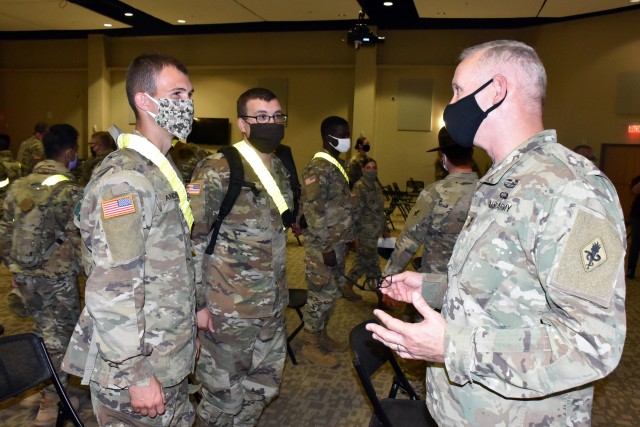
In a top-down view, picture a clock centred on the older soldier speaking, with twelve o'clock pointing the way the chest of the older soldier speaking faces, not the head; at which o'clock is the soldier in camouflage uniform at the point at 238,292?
The soldier in camouflage uniform is roughly at 1 o'clock from the older soldier speaking.

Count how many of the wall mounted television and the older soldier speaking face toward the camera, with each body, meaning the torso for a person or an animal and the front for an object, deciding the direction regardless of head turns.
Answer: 1

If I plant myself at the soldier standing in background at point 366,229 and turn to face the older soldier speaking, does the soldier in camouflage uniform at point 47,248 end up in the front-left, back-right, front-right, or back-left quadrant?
front-right

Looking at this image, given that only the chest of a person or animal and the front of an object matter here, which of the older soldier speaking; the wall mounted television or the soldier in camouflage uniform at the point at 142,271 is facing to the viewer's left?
the older soldier speaking

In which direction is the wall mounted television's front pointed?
toward the camera

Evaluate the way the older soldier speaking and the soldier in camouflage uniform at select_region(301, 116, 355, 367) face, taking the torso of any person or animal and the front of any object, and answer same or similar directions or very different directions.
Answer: very different directions

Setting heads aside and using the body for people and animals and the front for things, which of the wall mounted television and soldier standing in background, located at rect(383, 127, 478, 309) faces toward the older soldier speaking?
the wall mounted television

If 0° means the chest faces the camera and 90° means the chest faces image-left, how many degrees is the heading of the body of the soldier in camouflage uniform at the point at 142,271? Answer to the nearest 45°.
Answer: approximately 270°

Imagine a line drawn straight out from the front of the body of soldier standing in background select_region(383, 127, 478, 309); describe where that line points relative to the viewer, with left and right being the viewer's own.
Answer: facing away from the viewer and to the left of the viewer

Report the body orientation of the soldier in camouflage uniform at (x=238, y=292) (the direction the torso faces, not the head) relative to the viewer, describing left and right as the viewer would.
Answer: facing the viewer and to the right of the viewer

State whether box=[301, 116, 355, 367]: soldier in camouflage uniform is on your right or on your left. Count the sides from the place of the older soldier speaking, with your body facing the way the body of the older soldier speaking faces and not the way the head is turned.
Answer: on your right

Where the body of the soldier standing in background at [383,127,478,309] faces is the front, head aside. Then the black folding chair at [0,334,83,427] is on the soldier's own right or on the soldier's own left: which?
on the soldier's own left

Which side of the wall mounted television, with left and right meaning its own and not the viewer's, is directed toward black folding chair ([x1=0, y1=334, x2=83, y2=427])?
front

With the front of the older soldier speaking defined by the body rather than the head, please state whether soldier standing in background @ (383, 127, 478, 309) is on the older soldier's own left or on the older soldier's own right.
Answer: on the older soldier's own right
